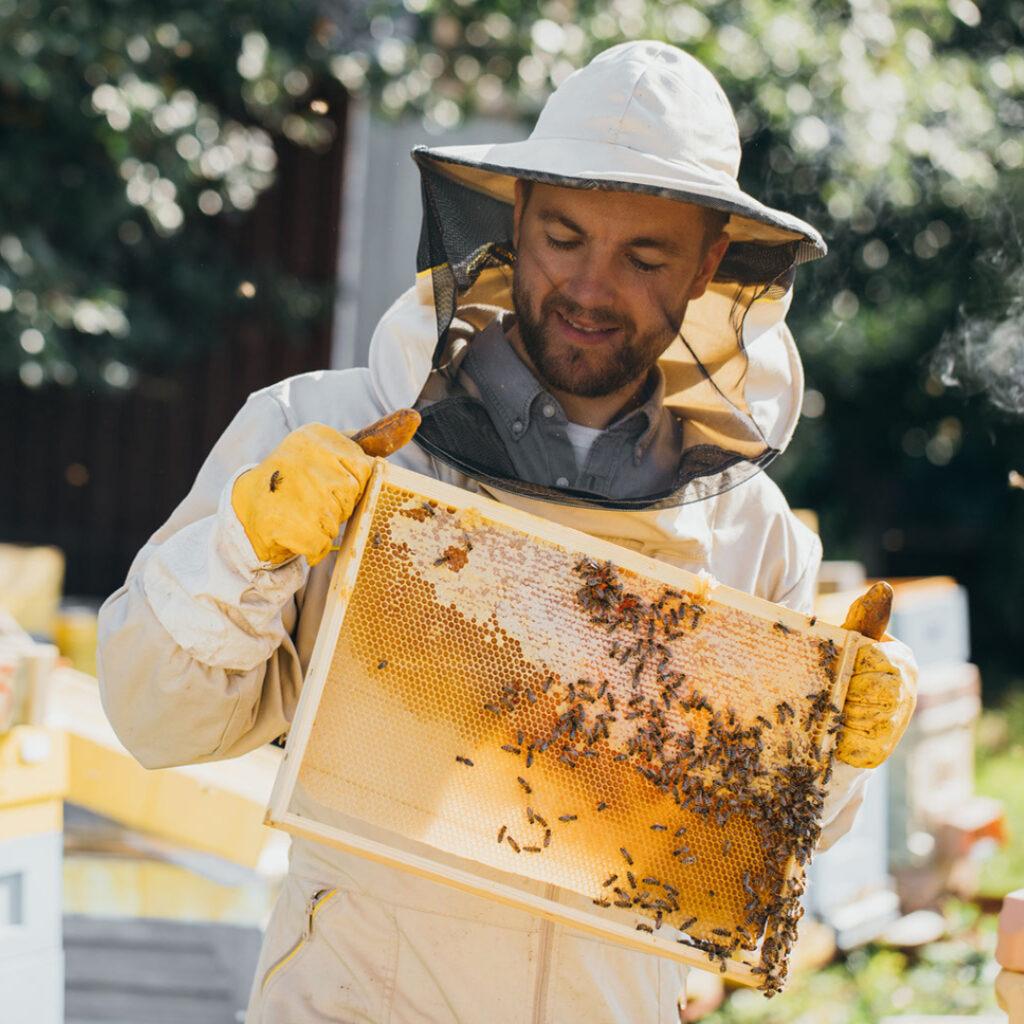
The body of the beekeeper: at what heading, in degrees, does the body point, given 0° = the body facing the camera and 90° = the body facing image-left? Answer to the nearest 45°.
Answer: approximately 0°
